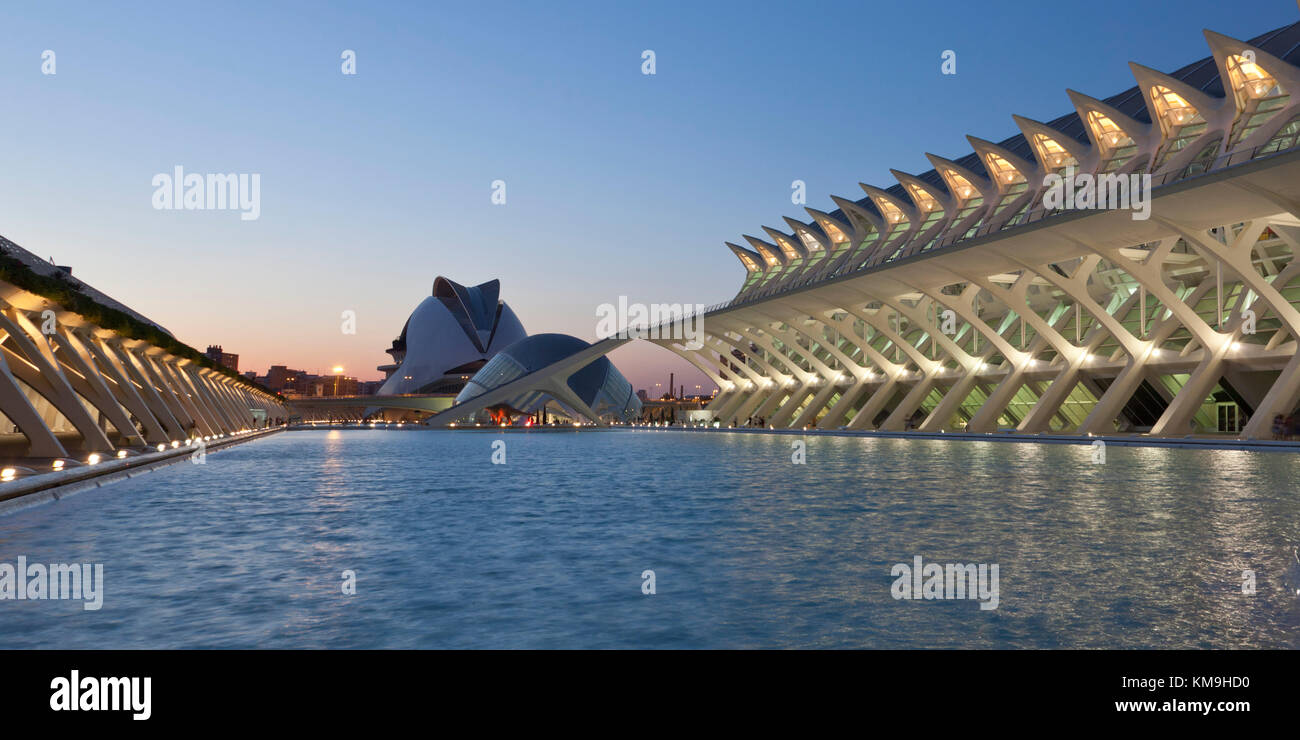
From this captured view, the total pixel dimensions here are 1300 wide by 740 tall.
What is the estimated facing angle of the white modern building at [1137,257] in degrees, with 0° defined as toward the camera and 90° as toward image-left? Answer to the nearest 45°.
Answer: approximately 45°
